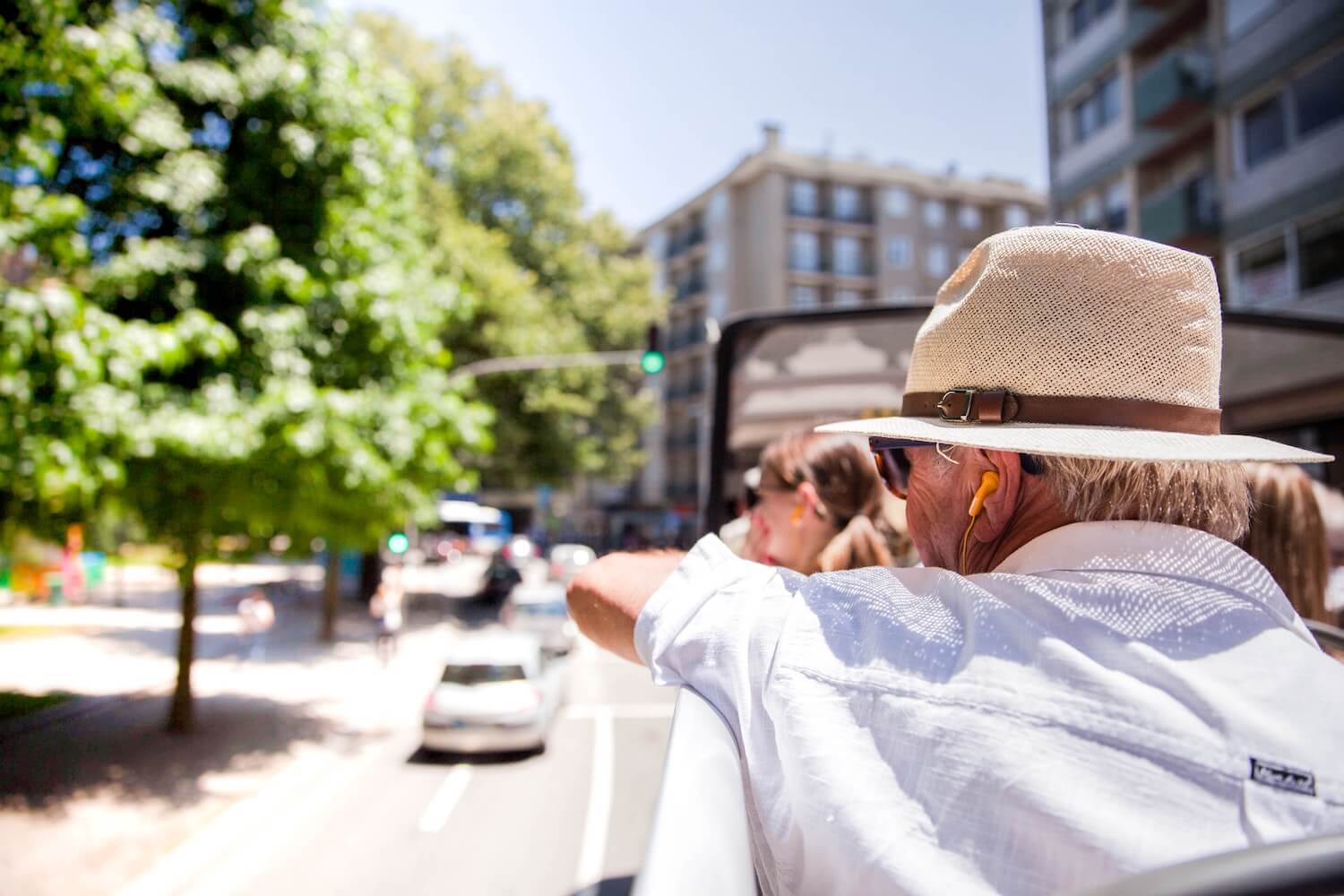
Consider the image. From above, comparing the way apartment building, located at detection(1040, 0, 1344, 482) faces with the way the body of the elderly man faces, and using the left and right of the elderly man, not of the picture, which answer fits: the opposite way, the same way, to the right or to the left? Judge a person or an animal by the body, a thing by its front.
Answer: to the left

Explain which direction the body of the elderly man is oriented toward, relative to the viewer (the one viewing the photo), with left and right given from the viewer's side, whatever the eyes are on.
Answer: facing away from the viewer and to the left of the viewer

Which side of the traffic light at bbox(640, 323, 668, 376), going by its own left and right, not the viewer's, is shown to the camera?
front

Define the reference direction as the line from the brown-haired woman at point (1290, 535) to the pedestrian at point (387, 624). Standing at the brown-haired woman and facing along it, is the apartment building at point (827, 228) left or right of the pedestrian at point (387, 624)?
right

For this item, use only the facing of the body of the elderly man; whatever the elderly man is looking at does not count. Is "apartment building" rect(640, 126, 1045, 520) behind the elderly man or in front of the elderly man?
in front

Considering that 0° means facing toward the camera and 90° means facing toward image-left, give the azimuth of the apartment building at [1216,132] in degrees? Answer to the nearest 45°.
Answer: approximately 45°

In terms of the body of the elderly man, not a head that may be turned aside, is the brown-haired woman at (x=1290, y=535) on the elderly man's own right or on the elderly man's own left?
on the elderly man's own right

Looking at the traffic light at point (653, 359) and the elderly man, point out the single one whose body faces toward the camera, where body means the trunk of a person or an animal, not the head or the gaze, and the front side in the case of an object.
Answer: the traffic light

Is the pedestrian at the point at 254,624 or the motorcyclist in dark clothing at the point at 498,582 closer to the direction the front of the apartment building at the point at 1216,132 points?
the pedestrian

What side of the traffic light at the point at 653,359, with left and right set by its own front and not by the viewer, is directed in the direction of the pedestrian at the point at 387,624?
right

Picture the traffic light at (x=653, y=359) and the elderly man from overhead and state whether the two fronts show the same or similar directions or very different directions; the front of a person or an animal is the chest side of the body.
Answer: very different directions

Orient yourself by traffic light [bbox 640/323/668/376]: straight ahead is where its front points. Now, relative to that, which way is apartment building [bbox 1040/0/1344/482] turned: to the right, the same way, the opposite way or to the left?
to the right

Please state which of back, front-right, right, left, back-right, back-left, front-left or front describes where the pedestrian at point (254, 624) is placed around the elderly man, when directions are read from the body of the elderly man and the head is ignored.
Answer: front

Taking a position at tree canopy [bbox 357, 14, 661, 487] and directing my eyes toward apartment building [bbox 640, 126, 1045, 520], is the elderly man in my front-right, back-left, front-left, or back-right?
back-right

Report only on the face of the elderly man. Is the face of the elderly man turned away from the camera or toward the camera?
away from the camera

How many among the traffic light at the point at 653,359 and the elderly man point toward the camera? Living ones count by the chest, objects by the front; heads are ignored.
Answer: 1

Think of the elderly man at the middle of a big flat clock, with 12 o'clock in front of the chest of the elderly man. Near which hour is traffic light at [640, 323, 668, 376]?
The traffic light is roughly at 1 o'clock from the elderly man.
